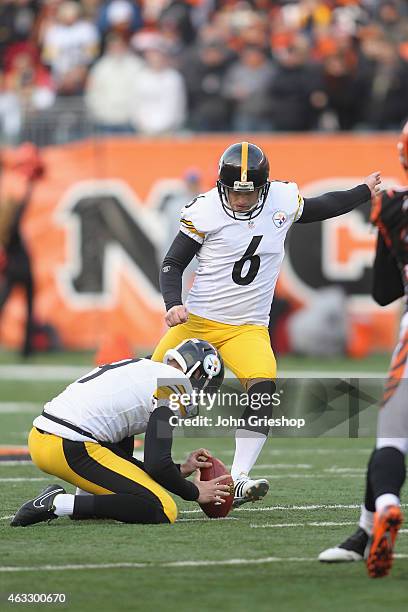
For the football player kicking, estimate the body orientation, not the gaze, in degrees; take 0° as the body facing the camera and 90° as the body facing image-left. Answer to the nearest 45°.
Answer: approximately 0°
